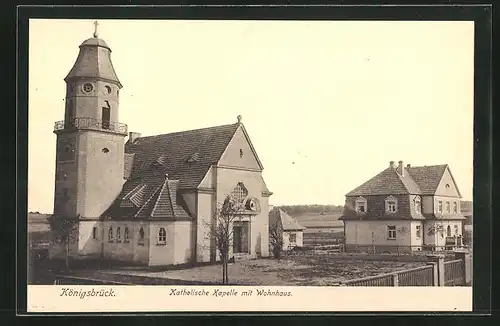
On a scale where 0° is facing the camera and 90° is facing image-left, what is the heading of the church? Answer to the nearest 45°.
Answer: approximately 315°
